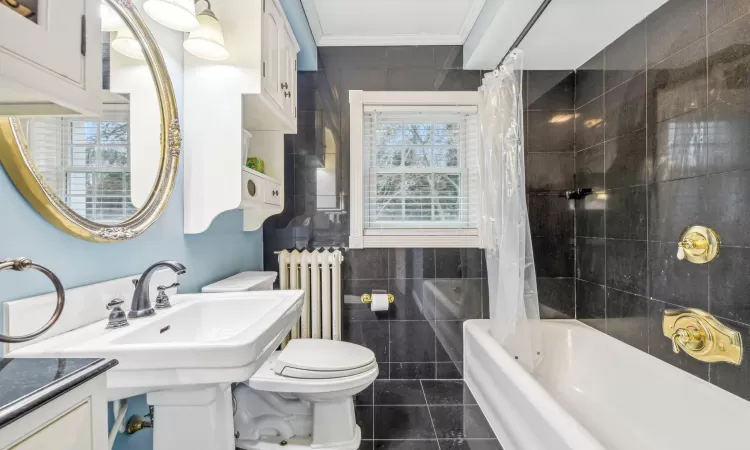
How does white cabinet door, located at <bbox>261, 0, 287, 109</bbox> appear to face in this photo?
to the viewer's right

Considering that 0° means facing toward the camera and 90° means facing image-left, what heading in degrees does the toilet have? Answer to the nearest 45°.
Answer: approximately 270°

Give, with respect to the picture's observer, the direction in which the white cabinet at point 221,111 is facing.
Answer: facing to the right of the viewer

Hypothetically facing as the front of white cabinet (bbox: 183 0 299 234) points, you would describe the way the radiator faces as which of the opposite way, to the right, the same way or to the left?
to the right
